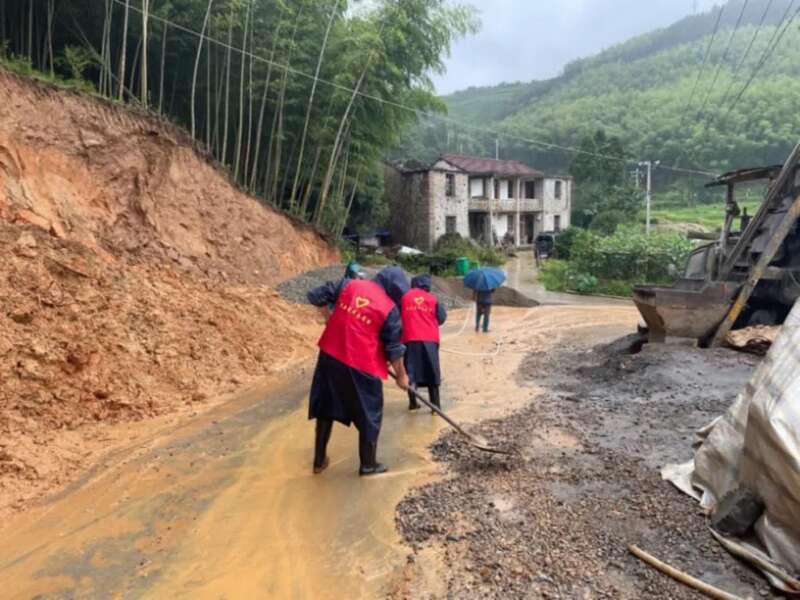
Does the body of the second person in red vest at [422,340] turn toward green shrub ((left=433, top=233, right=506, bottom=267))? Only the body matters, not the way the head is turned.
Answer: yes

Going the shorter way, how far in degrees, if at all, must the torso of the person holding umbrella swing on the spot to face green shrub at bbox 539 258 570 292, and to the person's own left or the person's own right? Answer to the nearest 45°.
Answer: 0° — they already face it

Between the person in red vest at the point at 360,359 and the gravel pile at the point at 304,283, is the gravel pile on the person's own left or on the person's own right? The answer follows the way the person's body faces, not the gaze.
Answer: on the person's own left

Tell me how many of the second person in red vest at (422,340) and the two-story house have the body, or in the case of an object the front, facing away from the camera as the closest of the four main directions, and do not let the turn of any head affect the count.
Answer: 1

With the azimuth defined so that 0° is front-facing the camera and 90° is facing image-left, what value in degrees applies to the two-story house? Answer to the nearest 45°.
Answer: approximately 315°

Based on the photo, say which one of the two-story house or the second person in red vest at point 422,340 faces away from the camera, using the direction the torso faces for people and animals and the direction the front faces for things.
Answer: the second person in red vest

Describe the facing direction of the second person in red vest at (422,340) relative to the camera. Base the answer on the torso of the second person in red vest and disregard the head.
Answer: away from the camera

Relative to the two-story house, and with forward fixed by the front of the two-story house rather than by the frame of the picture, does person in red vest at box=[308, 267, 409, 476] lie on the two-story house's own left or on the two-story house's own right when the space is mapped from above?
on the two-story house's own right

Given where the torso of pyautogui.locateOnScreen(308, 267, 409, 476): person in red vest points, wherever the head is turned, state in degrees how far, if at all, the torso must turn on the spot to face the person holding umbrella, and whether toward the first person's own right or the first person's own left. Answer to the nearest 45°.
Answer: approximately 45° to the first person's own left

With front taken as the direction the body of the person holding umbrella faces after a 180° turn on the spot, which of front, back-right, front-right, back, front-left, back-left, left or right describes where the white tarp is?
front

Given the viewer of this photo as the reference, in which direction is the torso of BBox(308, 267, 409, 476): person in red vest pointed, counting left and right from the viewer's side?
facing away from the viewer and to the right of the viewer

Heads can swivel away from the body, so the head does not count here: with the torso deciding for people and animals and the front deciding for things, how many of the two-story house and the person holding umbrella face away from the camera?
1

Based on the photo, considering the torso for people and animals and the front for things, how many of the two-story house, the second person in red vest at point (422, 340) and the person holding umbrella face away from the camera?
2

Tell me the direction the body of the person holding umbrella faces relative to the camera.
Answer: away from the camera

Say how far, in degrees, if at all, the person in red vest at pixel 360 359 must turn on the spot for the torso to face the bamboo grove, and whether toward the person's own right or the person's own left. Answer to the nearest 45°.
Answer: approximately 45° to the person's own left
